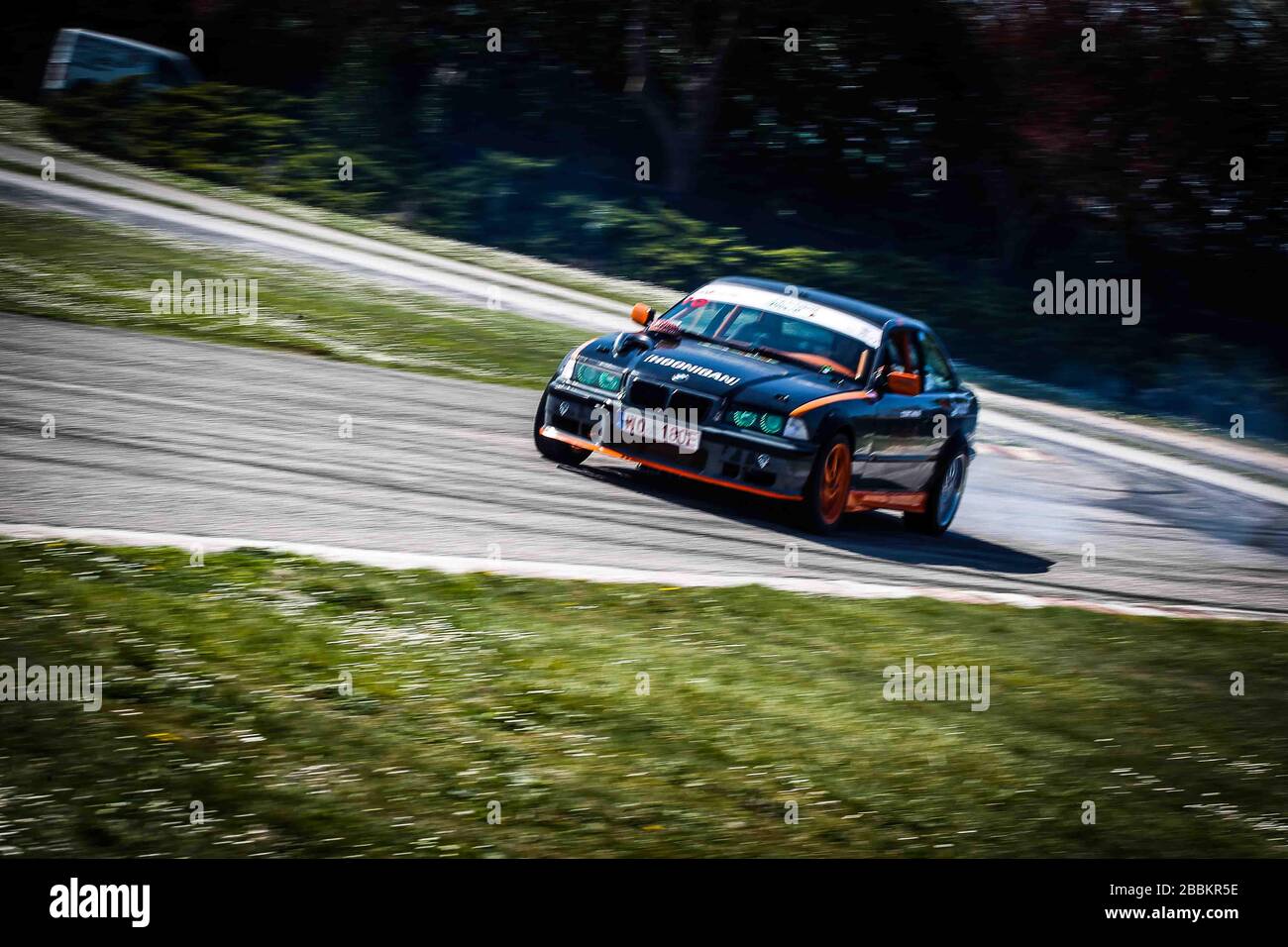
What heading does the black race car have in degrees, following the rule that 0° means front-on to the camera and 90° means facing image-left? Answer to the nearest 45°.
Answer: approximately 45°

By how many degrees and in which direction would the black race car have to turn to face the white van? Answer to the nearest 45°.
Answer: approximately 90° to its right
